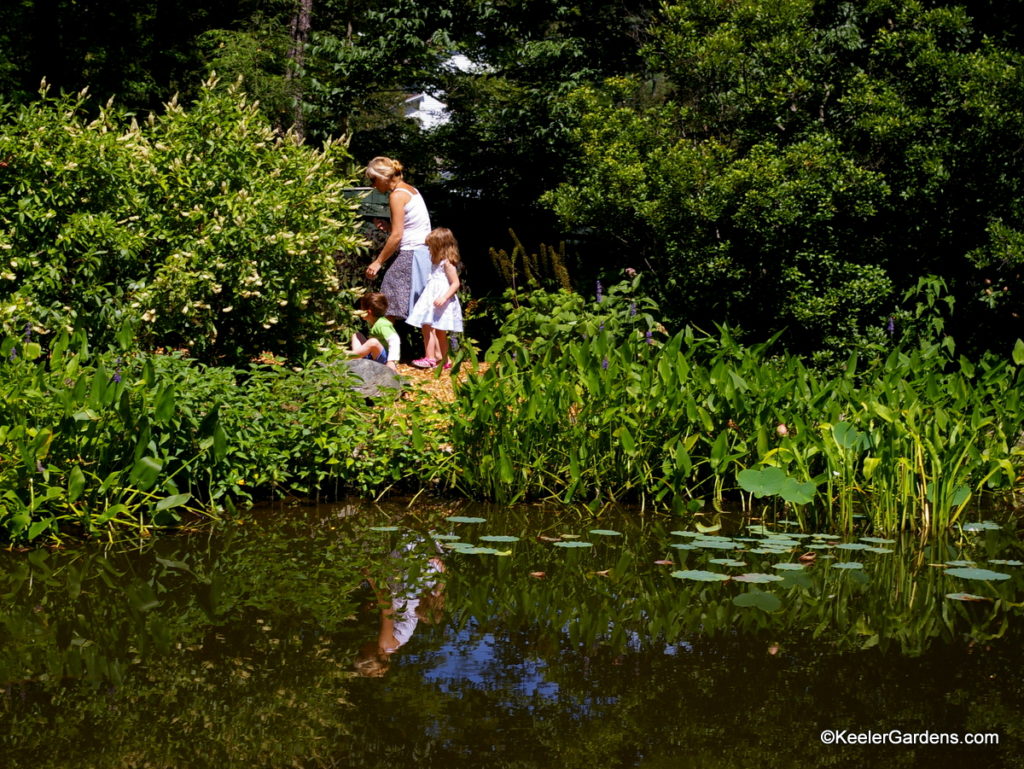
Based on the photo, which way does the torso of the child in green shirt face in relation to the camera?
to the viewer's left

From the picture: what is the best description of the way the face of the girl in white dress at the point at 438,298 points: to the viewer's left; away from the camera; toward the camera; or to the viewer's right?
to the viewer's left

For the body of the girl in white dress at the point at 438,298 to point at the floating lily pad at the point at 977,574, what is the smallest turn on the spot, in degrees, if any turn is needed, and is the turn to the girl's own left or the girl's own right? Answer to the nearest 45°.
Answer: approximately 90° to the girl's own left

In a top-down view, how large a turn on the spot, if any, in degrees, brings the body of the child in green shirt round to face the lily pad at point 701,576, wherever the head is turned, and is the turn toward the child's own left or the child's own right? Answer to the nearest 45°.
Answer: approximately 90° to the child's own left

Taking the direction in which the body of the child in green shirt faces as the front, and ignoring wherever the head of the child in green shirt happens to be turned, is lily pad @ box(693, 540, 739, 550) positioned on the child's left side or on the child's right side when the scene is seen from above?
on the child's left side

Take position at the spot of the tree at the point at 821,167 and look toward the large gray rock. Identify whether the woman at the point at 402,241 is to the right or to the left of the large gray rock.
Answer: right

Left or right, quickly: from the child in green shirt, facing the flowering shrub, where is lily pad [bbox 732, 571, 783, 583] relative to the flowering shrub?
left

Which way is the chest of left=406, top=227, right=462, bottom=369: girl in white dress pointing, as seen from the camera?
to the viewer's left

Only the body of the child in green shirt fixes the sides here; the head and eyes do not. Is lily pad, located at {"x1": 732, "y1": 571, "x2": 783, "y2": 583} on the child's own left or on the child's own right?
on the child's own left

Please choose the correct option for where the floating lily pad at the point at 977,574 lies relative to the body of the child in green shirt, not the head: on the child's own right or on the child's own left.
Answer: on the child's own left

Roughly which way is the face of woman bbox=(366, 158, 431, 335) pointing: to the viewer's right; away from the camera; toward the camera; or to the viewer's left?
to the viewer's left
